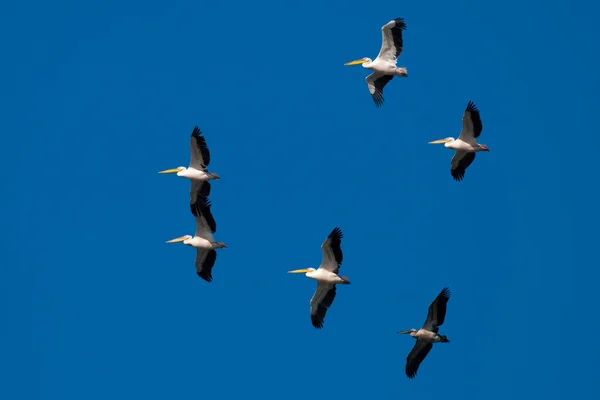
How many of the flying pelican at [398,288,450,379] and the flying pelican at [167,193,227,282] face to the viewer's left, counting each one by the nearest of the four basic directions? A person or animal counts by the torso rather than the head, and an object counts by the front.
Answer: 2

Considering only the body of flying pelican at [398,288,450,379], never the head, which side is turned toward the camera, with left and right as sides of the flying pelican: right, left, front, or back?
left

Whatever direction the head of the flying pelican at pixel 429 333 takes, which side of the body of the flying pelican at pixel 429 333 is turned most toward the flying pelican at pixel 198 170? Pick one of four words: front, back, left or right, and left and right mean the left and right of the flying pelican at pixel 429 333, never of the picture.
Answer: front

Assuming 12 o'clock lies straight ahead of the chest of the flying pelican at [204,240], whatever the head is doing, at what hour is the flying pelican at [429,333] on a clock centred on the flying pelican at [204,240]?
the flying pelican at [429,333] is roughly at 7 o'clock from the flying pelican at [204,240].

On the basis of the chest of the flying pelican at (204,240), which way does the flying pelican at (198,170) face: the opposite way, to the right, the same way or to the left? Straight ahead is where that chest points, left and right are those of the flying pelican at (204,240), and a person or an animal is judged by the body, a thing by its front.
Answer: the same way

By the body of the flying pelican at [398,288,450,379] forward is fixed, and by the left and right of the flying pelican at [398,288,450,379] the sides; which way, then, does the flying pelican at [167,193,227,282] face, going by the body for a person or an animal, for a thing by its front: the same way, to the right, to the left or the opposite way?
the same way

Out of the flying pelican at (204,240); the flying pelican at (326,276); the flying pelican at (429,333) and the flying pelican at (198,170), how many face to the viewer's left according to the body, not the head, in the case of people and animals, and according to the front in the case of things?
4

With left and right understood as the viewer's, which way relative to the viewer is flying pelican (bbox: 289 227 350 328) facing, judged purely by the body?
facing to the left of the viewer

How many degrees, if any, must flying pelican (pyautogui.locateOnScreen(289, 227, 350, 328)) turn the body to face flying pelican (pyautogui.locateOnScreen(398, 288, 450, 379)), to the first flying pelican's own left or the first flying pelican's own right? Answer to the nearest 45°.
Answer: approximately 180°

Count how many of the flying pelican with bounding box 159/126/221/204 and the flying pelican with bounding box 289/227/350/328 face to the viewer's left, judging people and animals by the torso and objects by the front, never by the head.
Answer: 2

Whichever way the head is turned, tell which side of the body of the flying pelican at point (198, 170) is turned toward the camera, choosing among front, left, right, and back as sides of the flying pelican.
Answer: left

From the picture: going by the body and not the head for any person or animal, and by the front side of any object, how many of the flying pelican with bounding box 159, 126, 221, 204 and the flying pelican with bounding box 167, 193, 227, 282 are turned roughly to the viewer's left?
2

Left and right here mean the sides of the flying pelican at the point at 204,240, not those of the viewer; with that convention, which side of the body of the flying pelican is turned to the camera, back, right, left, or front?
left
